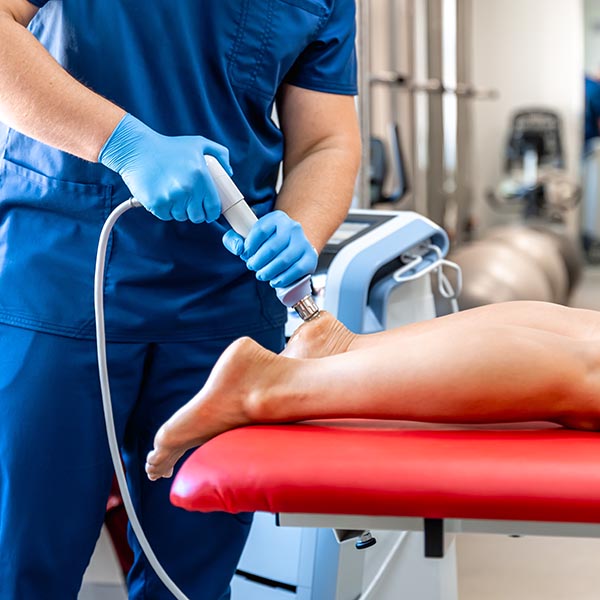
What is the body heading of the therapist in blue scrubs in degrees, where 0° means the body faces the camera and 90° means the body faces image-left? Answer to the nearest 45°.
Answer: approximately 0°

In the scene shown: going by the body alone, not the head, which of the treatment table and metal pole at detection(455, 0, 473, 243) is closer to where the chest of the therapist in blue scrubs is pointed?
the treatment table

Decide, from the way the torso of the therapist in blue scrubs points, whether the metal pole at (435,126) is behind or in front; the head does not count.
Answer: behind

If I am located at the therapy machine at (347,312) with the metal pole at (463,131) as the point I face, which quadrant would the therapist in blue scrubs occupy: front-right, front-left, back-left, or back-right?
back-left

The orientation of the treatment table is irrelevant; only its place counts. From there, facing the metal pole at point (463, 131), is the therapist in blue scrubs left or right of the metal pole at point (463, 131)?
left
